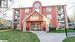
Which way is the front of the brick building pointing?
toward the camera
